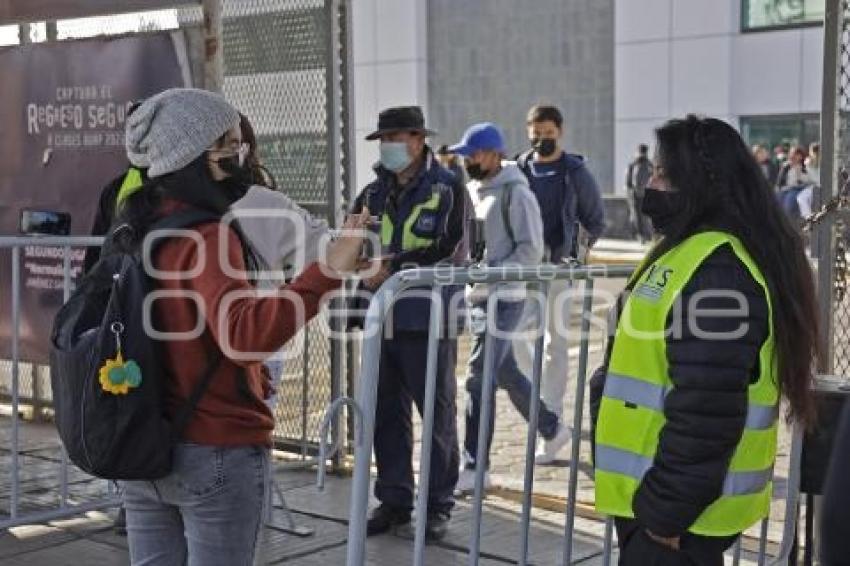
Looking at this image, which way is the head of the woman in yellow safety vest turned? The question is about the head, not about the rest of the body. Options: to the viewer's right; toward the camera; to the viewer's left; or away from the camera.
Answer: to the viewer's left

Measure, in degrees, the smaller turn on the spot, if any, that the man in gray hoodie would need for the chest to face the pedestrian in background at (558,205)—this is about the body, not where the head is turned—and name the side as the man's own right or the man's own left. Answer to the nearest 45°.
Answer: approximately 180°

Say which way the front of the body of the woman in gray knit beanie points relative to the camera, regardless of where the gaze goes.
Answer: to the viewer's right

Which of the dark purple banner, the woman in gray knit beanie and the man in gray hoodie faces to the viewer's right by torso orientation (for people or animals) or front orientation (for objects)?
the woman in gray knit beanie

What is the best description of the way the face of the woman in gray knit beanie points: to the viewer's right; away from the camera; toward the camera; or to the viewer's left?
to the viewer's right

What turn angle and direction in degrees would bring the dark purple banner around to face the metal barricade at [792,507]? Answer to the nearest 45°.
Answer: approximately 45° to its left

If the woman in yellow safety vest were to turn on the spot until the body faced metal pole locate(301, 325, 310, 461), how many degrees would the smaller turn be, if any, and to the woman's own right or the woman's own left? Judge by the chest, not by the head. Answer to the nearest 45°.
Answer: approximately 45° to the woman's own right

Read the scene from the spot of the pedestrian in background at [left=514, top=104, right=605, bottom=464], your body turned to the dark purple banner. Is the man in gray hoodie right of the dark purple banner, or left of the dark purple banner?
left

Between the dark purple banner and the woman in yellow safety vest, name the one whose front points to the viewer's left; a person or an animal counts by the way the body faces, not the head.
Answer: the woman in yellow safety vest

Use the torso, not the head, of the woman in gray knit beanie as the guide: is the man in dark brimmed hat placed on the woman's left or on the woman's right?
on the woman's left

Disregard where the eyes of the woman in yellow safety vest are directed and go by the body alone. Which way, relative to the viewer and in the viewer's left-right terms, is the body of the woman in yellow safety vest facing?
facing to the left of the viewer

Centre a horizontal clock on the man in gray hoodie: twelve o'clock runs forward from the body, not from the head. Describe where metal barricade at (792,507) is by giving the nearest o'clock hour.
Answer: The metal barricade is roughly at 10 o'clock from the man in gray hoodie.

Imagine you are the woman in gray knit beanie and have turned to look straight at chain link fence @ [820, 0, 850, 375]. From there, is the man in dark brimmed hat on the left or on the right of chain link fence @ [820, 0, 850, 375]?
left
